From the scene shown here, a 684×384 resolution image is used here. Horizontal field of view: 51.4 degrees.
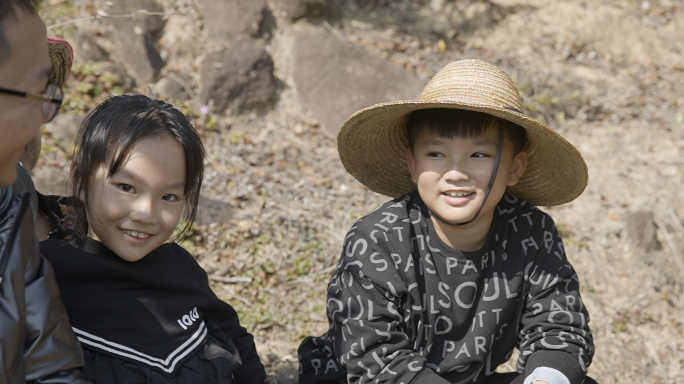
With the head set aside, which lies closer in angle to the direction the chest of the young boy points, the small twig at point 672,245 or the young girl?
the young girl

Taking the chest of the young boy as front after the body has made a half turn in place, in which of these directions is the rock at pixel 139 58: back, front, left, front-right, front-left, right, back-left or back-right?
front-left

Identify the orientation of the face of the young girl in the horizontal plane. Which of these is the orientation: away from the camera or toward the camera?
toward the camera

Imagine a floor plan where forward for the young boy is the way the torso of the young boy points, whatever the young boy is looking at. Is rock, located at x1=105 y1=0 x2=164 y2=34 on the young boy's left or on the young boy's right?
on the young boy's right

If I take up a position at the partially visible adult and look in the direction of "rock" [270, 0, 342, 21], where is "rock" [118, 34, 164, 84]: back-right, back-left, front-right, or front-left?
front-left

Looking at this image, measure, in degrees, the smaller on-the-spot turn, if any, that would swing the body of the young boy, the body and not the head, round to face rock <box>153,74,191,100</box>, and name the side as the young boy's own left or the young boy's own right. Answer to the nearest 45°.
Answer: approximately 135° to the young boy's own right

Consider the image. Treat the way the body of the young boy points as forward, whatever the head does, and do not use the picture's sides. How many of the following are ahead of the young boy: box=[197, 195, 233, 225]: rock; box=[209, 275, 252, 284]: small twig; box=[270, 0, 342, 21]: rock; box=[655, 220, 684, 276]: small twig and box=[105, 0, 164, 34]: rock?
0

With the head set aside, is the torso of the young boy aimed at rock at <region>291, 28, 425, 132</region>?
no

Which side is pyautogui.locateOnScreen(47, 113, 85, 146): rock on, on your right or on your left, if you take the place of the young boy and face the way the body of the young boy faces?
on your right

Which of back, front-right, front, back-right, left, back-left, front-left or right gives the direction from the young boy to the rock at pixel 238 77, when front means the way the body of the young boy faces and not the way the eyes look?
back-right

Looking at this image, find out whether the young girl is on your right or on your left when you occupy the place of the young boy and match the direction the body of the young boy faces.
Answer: on your right

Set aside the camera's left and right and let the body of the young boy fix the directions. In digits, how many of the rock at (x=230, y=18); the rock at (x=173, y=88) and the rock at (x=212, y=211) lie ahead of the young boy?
0

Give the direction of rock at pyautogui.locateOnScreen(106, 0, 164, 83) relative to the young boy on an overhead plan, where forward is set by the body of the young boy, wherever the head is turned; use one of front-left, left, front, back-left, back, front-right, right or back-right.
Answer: back-right

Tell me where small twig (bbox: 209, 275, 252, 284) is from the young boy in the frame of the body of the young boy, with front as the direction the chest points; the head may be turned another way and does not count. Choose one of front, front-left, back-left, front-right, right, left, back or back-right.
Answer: back-right

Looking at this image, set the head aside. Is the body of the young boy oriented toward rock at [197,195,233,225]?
no

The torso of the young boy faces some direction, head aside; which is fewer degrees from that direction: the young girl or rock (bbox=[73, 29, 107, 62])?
the young girl

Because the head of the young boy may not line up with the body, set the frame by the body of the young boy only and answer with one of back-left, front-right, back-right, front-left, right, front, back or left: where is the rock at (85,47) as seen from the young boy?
back-right

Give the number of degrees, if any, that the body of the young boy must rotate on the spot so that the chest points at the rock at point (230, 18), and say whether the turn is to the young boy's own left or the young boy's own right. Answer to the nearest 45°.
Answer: approximately 135° to the young boy's own right

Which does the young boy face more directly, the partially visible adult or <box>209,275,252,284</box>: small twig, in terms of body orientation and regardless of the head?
the partially visible adult

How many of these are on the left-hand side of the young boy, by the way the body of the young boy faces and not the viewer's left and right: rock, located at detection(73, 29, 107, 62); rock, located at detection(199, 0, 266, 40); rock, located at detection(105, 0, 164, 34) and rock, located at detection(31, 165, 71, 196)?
0

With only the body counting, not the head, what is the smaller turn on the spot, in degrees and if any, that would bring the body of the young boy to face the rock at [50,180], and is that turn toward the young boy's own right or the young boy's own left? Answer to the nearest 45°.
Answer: approximately 90° to the young boy's own right

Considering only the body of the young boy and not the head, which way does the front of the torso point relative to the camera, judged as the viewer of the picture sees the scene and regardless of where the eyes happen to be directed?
toward the camera

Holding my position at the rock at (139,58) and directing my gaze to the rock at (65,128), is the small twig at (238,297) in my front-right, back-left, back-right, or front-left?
front-left
